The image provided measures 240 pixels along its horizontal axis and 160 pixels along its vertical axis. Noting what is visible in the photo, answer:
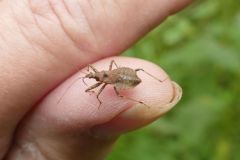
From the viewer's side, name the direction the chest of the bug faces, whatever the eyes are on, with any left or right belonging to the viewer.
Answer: facing to the left of the viewer
